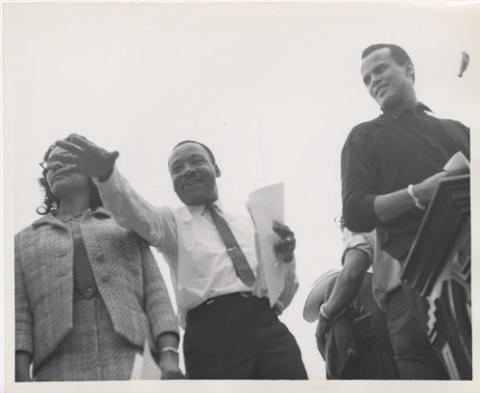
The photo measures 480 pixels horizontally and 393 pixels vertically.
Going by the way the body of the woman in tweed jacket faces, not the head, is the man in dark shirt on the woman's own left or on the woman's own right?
on the woman's own left

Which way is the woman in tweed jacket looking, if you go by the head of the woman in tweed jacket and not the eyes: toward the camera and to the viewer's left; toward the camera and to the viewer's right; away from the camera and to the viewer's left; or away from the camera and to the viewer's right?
toward the camera and to the viewer's left

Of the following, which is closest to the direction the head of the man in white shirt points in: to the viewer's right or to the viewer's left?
to the viewer's left

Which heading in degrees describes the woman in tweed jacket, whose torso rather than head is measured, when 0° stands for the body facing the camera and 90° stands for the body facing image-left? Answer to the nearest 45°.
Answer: approximately 0°

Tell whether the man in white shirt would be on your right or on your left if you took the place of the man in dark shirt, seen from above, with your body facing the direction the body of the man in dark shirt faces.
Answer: on your right

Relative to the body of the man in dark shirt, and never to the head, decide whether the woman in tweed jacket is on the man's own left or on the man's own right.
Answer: on the man's own right

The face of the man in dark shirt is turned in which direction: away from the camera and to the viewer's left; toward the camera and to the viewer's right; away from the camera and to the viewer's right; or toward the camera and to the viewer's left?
toward the camera and to the viewer's left
